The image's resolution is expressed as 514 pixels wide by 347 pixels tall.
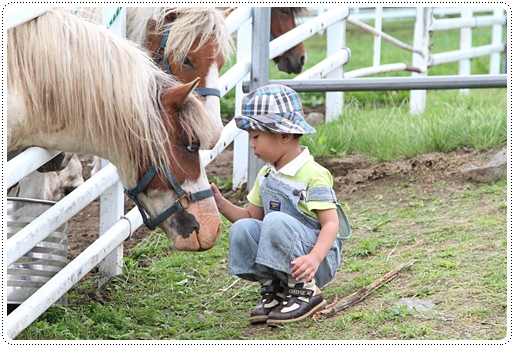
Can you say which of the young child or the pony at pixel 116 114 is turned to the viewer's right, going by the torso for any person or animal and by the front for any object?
the pony

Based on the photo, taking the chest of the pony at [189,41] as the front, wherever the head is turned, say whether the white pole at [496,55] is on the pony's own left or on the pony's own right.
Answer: on the pony's own left

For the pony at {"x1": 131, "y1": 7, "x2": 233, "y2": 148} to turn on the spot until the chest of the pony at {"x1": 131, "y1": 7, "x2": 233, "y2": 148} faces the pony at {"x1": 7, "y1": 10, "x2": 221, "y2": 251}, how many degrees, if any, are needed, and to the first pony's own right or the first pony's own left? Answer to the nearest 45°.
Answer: approximately 45° to the first pony's own right

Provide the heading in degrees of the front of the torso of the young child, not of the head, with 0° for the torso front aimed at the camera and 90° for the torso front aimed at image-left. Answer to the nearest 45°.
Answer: approximately 45°

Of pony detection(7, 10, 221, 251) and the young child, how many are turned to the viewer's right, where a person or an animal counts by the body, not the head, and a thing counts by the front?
1

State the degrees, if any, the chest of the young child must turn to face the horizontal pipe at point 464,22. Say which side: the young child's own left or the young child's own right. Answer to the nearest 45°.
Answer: approximately 135° to the young child's own right

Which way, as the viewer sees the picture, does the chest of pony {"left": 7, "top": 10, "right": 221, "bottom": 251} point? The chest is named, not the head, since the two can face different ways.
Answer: to the viewer's right

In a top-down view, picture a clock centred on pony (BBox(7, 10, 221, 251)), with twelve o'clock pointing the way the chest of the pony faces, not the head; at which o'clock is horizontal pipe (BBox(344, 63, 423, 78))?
The horizontal pipe is roughly at 10 o'clock from the pony.

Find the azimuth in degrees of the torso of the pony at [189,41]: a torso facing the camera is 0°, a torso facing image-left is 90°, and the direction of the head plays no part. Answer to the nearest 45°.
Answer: approximately 315°

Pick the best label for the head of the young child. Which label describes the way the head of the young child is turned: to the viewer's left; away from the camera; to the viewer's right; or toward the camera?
to the viewer's left

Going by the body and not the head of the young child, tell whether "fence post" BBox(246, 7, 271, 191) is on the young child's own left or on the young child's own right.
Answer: on the young child's own right
